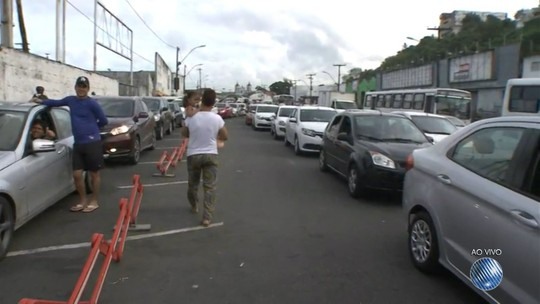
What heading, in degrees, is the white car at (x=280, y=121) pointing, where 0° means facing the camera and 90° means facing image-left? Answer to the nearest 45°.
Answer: approximately 315°

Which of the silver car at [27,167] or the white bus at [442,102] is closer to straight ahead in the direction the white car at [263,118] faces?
the silver car

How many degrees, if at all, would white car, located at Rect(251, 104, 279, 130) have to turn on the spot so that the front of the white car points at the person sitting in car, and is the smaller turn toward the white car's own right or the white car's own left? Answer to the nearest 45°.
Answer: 0° — it already faces them

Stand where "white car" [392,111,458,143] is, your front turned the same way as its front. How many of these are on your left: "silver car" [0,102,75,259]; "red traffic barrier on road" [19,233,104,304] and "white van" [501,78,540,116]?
1

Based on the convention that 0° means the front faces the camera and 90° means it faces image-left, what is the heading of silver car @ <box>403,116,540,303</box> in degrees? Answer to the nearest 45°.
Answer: approximately 315°

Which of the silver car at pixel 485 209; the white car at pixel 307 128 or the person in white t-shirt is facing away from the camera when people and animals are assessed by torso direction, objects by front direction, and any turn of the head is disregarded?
the person in white t-shirt

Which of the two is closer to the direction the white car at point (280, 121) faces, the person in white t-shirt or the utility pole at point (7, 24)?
the person in white t-shirt

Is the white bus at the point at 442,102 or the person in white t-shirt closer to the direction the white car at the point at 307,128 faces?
the person in white t-shirt

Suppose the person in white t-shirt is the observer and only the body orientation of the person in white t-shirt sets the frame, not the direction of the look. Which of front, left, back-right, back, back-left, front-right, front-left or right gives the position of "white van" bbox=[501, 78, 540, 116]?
front-right

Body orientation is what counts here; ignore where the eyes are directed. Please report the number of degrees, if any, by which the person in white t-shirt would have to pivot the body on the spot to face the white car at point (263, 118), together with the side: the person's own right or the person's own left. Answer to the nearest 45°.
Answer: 0° — they already face it

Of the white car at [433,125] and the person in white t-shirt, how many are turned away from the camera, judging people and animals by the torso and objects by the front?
1
